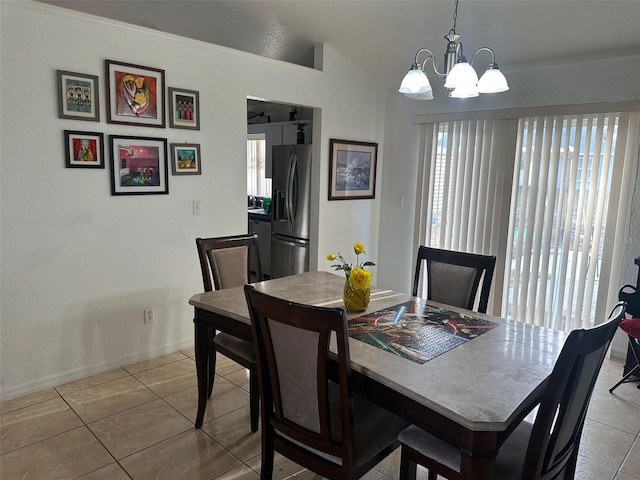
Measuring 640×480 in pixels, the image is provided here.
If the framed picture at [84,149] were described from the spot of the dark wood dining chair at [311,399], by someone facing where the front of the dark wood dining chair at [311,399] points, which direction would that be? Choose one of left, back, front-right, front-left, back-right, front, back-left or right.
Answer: left

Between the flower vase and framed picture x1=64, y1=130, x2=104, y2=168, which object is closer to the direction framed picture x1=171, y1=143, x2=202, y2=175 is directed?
the flower vase

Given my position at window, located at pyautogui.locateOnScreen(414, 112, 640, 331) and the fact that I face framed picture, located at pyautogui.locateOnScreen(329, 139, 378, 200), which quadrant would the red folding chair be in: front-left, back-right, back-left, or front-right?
back-left

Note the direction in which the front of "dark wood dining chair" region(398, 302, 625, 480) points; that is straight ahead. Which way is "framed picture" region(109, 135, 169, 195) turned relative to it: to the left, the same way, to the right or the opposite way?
the opposite way

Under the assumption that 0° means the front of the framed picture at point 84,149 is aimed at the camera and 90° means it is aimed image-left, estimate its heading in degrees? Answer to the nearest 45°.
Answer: approximately 0°

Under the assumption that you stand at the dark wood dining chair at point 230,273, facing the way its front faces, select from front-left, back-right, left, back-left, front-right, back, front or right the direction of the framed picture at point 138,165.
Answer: back

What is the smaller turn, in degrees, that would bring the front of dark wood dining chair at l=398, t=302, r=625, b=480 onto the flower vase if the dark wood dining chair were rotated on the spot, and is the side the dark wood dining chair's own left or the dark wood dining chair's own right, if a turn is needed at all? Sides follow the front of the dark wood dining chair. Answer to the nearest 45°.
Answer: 0° — it already faces it

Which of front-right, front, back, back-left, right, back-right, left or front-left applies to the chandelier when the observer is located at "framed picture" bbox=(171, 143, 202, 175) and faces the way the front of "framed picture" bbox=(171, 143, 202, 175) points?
front-left

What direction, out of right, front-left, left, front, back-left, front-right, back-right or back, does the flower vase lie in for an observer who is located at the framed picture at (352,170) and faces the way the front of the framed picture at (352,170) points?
front-right

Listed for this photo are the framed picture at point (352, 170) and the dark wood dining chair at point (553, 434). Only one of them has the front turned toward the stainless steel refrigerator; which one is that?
the dark wood dining chair

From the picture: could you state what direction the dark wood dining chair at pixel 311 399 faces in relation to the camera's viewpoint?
facing away from the viewer and to the right of the viewer

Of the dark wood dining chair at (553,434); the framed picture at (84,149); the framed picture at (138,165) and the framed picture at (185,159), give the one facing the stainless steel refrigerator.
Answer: the dark wood dining chair
